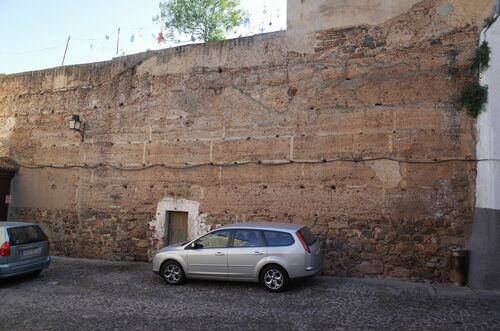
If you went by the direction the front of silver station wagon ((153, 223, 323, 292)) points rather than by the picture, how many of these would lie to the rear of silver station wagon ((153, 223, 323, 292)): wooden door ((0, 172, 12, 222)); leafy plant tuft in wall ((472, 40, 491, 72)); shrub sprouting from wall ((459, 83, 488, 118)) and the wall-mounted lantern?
2

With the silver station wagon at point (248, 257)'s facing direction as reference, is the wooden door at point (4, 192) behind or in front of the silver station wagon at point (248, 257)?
in front

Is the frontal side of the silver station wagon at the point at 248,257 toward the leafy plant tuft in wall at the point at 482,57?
no

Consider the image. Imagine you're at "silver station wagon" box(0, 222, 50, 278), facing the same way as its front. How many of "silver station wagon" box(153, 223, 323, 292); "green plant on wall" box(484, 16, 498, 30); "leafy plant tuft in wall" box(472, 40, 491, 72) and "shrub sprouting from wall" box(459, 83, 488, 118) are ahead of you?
0

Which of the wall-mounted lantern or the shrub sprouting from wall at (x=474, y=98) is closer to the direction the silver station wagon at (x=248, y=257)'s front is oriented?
the wall-mounted lantern

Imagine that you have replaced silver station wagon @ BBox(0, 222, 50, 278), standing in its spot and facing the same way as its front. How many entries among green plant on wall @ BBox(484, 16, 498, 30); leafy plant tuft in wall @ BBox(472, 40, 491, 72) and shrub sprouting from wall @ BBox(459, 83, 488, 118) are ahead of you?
0

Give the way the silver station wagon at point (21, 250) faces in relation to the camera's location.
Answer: facing away from the viewer and to the left of the viewer

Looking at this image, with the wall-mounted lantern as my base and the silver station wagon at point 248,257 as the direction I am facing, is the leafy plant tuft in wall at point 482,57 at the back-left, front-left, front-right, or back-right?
front-left

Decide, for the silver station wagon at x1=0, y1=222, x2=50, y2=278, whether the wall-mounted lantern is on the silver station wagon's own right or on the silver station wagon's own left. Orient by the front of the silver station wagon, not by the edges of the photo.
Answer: on the silver station wagon's own right

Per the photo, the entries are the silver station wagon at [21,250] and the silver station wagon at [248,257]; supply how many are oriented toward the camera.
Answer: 0

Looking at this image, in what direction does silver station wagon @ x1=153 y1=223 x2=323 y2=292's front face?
to the viewer's left

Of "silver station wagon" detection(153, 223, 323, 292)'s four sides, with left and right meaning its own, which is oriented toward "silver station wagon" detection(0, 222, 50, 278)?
front

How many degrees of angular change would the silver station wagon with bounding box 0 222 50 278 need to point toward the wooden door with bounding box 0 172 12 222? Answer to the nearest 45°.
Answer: approximately 45° to its right

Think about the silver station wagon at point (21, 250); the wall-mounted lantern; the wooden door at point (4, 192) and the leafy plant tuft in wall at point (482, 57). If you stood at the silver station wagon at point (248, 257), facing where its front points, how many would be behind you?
1

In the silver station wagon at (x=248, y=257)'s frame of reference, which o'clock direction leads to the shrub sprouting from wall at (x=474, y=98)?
The shrub sprouting from wall is roughly at 6 o'clock from the silver station wagon.
